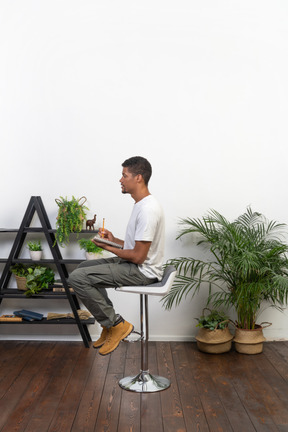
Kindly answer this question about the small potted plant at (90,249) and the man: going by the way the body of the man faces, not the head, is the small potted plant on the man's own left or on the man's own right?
on the man's own right

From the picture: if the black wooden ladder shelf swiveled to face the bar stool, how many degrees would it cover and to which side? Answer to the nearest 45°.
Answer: approximately 45° to its left

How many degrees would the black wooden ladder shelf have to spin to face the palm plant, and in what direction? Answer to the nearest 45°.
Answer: approximately 90° to its left

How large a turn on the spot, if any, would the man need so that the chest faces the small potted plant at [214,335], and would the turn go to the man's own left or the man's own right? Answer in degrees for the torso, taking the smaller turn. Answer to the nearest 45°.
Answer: approximately 135° to the man's own right

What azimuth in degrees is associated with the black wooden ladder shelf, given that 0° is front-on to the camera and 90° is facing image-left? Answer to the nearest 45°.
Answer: approximately 0°

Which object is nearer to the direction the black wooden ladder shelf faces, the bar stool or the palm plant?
the bar stool

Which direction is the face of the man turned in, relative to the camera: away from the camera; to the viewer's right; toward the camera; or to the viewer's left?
to the viewer's left

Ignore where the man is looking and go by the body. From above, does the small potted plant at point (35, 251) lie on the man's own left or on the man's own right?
on the man's own right

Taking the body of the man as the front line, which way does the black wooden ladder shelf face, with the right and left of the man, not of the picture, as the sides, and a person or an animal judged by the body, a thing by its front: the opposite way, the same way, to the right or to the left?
to the left

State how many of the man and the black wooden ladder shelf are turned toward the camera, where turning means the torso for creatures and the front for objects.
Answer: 1

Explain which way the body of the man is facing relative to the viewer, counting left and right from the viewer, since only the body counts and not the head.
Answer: facing to the left of the viewer
